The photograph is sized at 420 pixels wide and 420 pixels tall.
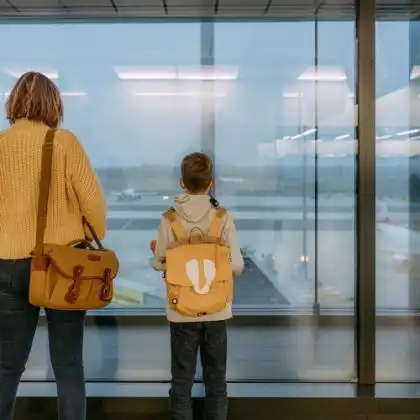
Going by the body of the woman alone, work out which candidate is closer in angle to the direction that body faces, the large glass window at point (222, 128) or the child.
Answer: the large glass window

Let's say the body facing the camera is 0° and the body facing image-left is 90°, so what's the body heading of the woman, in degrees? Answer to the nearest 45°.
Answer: approximately 180°

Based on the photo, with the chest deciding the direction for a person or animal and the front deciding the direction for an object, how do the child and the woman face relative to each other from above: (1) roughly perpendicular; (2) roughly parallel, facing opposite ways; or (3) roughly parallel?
roughly parallel

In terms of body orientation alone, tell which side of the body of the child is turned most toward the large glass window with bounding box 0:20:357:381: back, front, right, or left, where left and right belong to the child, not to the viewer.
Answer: front

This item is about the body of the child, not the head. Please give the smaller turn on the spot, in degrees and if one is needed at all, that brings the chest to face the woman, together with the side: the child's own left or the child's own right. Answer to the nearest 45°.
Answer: approximately 135° to the child's own left

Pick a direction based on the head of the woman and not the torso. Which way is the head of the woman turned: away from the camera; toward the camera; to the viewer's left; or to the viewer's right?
away from the camera

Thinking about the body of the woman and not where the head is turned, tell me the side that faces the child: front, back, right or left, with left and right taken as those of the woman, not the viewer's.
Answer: right

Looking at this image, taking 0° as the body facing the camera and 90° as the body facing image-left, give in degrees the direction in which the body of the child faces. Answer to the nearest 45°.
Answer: approximately 180°

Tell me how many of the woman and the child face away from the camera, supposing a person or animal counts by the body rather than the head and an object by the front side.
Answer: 2

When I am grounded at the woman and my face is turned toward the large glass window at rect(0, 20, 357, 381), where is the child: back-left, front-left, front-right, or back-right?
front-right

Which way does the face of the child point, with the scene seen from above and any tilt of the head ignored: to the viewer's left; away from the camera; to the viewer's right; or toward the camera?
away from the camera
